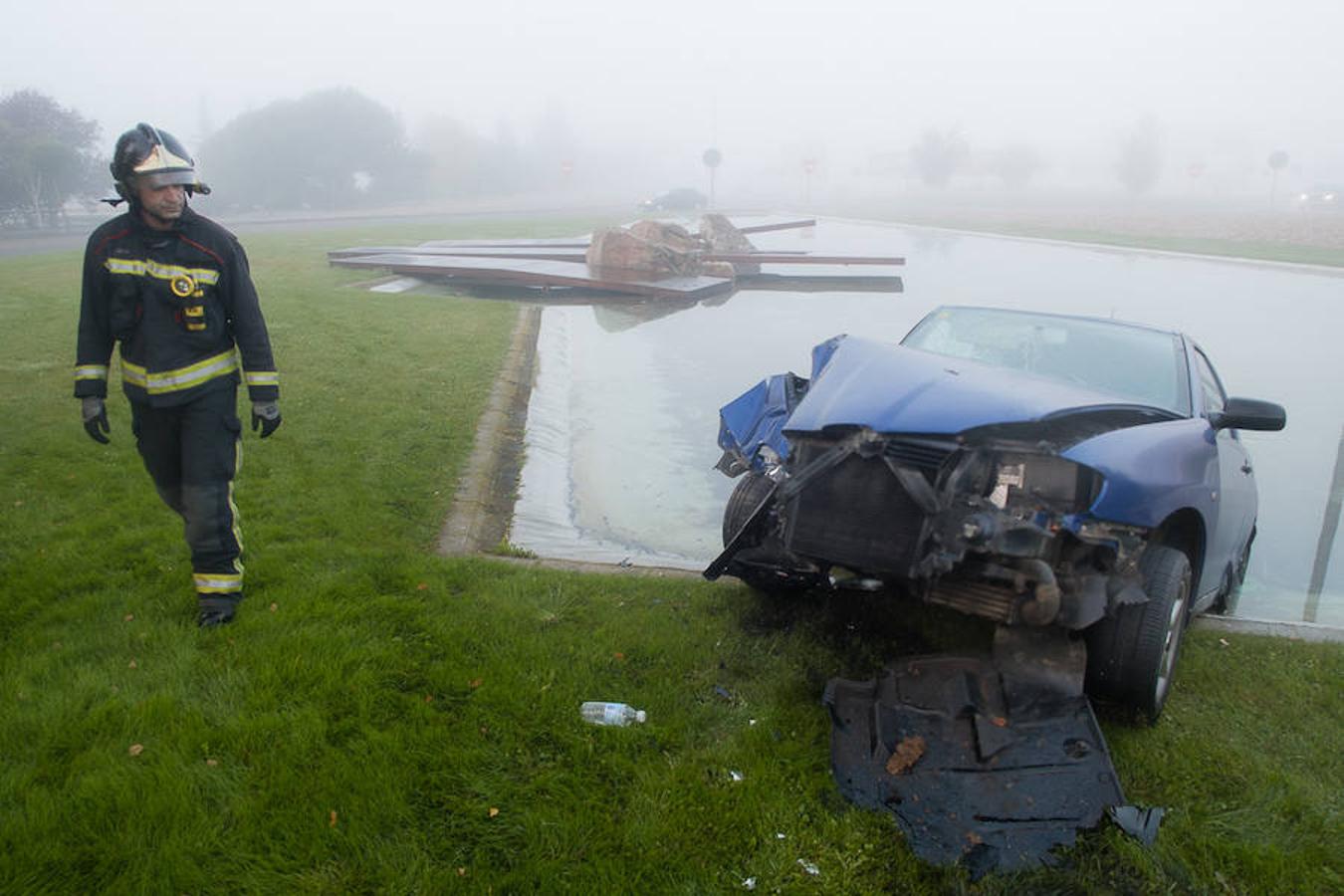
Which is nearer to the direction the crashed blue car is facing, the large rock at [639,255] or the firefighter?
the firefighter

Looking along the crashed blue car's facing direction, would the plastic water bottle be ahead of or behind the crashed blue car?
ahead

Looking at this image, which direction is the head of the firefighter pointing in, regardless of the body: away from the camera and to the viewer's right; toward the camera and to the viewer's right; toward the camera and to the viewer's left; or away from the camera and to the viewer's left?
toward the camera and to the viewer's right

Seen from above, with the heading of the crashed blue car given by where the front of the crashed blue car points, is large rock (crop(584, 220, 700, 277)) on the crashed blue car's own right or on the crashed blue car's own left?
on the crashed blue car's own right

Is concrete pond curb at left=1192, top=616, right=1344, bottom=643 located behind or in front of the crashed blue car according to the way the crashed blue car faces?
behind

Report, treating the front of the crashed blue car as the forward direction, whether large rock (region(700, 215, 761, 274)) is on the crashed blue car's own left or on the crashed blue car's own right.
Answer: on the crashed blue car's own right

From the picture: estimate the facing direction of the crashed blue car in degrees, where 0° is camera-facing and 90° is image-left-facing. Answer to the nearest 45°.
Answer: approximately 45°

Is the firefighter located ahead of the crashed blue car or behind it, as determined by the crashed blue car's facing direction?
ahead

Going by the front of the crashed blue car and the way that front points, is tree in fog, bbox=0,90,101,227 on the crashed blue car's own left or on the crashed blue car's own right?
on the crashed blue car's own right
